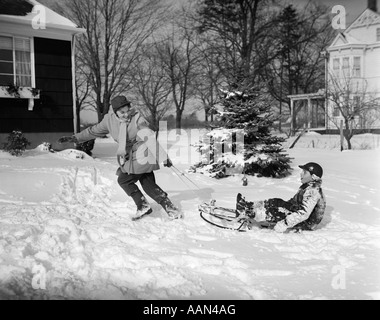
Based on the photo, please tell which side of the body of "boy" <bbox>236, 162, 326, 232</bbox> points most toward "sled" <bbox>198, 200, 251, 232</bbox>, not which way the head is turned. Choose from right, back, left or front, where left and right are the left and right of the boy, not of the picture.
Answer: front

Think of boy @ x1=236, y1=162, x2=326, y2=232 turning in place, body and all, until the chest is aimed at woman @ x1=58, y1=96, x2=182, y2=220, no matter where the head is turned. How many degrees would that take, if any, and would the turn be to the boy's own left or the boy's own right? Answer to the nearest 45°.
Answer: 0° — they already face them

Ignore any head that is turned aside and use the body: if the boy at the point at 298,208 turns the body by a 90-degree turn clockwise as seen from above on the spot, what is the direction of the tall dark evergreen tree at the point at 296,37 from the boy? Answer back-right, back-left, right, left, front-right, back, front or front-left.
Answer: front

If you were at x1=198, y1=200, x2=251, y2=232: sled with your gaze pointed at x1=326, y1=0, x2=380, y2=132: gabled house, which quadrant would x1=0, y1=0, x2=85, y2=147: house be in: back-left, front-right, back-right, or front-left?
front-left

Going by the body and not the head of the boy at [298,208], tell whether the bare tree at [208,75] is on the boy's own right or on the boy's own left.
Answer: on the boy's own right

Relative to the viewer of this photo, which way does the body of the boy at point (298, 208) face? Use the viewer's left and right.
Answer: facing to the left of the viewer

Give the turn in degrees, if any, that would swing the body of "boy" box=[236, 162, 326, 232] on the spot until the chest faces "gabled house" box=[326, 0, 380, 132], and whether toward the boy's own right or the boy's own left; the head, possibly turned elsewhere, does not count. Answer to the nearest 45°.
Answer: approximately 90° to the boy's own right

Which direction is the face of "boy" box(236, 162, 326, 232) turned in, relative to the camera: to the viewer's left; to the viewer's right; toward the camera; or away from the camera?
to the viewer's left
